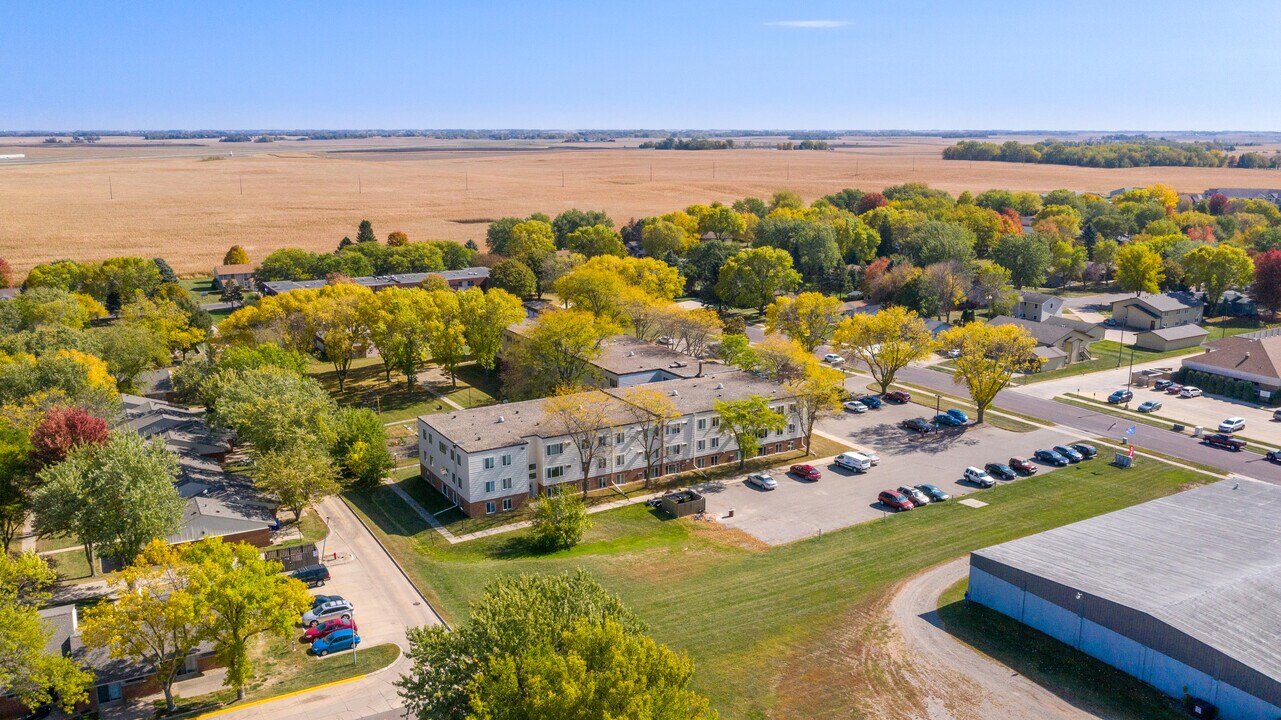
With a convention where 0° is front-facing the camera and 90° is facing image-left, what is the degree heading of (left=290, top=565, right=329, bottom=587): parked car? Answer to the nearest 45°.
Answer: approximately 90°

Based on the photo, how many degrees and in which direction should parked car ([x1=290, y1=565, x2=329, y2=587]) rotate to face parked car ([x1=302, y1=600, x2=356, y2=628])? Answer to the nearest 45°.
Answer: approximately 90° to its left

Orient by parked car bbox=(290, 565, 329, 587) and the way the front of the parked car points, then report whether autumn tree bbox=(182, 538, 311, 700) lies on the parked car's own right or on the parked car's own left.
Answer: on the parked car's own left

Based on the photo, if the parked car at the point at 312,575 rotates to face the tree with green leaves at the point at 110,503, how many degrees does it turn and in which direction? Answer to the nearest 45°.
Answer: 0° — it already faces it

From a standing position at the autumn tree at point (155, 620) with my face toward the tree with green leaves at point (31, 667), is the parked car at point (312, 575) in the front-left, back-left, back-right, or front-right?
back-right

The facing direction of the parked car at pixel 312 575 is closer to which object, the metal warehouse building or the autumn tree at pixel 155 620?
the autumn tree

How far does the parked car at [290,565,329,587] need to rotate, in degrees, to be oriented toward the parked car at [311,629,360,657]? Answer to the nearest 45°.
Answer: approximately 90° to its left

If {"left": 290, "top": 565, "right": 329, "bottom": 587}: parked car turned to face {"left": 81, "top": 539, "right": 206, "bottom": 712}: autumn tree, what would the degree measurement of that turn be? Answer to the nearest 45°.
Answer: approximately 45° to its left
